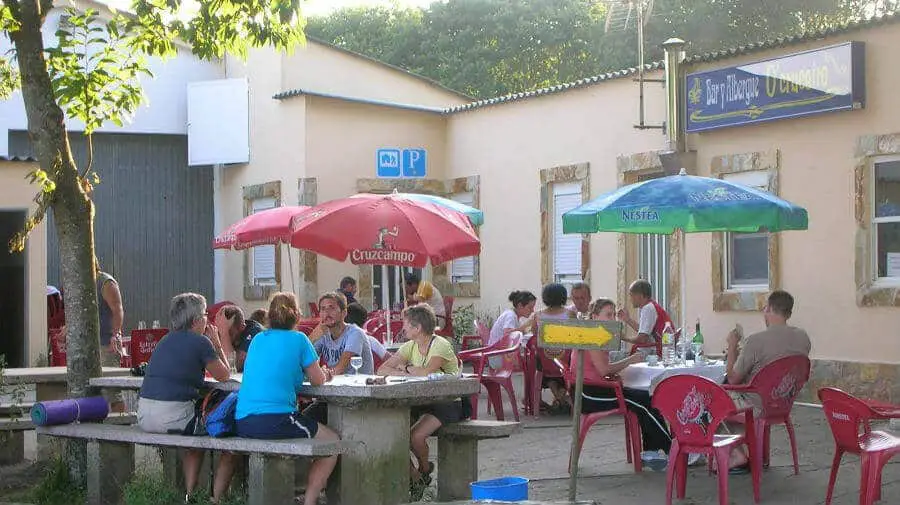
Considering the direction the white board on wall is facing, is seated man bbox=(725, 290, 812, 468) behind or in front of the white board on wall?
in front

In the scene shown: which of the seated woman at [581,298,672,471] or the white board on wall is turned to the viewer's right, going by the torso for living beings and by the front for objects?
the seated woman

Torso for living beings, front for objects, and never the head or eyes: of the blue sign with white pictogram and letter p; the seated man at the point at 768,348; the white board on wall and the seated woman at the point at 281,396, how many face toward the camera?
2

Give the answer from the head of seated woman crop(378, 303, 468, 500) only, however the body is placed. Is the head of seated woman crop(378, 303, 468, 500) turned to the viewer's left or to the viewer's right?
to the viewer's left

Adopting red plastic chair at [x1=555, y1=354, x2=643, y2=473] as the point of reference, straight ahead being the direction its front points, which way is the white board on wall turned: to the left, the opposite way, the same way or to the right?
to the right

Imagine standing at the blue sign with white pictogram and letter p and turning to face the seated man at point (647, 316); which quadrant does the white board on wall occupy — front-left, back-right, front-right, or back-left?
back-right

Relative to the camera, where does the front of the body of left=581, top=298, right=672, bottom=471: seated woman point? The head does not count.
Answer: to the viewer's right

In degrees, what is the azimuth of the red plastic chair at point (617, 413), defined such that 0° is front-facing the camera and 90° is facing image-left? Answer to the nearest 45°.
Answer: approximately 270°

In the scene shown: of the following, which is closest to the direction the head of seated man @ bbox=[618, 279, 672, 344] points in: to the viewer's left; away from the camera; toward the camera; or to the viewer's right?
to the viewer's left

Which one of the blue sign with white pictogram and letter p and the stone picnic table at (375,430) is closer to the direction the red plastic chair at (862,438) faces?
the blue sign with white pictogram and letter p

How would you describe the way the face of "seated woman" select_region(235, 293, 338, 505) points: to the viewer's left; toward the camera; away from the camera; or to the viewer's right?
away from the camera
